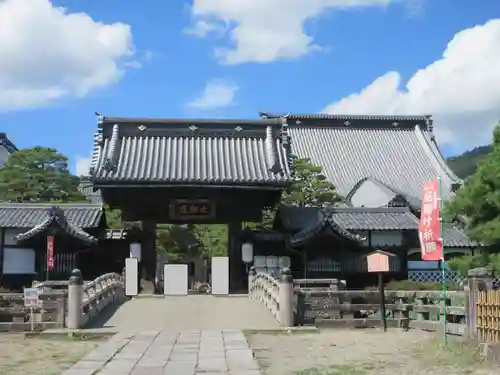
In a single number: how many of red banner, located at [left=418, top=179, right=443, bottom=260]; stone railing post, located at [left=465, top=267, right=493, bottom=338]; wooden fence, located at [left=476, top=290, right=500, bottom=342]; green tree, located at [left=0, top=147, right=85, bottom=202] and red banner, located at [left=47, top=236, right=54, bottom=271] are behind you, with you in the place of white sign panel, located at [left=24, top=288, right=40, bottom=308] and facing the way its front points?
2

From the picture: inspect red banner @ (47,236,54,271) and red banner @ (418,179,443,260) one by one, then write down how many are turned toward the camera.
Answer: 2

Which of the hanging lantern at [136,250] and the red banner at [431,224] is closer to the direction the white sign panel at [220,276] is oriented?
the red banner

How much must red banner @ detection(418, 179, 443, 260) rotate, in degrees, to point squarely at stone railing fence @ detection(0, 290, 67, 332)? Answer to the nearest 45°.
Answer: approximately 90° to its right

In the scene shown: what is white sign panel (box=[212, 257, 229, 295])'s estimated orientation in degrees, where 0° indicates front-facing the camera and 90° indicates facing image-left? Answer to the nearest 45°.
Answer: approximately 0°

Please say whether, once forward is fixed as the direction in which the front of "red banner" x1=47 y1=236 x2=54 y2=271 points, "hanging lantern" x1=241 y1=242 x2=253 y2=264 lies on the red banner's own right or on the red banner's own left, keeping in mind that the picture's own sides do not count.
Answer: on the red banner's own left
